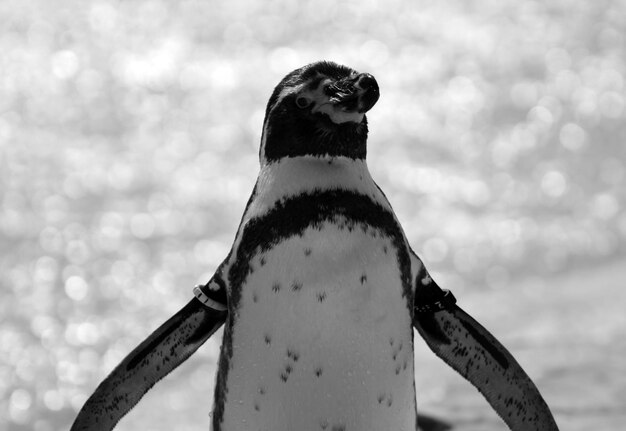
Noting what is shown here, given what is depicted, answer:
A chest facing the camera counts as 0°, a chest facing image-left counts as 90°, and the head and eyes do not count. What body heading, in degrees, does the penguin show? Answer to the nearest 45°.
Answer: approximately 0°
